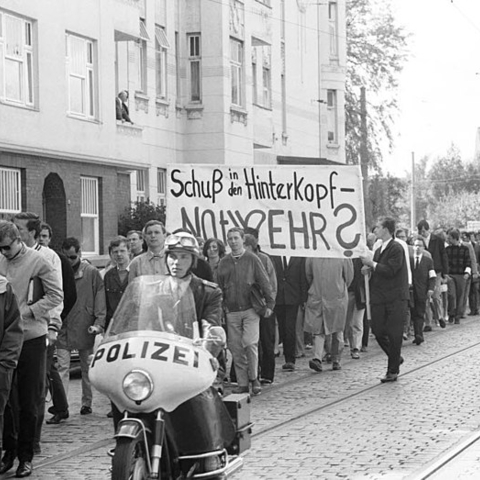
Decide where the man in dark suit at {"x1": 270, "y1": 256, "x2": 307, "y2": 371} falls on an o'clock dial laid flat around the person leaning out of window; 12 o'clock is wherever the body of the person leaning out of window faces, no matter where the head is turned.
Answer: The man in dark suit is roughly at 1 o'clock from the person leaning out of window.

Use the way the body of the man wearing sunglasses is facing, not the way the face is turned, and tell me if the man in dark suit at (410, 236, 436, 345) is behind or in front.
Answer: behind

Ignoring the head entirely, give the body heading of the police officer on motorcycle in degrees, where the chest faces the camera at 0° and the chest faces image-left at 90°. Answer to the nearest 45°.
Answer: approximately 45°

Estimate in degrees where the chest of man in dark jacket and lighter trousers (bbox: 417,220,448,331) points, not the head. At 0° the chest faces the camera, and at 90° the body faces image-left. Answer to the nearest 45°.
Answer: approximately 45°

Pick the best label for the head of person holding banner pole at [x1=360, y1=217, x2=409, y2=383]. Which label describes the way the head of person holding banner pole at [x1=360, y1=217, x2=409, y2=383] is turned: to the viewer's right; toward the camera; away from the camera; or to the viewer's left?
to the viewer's left

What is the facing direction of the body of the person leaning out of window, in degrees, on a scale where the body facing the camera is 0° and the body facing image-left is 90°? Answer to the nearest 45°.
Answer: approximately 315°

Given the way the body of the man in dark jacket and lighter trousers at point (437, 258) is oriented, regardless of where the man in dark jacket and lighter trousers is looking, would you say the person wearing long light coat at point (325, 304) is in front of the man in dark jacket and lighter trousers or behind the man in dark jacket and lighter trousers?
in front

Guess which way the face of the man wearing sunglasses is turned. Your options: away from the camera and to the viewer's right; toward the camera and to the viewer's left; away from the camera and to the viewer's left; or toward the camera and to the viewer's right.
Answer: toward the camera and to the viewer's left

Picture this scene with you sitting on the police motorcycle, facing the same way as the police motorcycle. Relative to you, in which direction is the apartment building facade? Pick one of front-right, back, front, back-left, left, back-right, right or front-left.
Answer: back-right

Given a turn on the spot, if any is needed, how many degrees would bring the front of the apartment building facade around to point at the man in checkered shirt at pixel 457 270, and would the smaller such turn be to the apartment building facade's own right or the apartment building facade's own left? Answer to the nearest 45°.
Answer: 0° — it already faces them

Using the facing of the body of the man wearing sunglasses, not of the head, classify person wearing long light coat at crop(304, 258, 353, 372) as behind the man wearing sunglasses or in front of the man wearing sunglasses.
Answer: behind

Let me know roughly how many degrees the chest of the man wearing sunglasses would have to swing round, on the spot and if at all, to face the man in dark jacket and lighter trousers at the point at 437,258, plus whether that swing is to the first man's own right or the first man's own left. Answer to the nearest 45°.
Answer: approximately 180°
